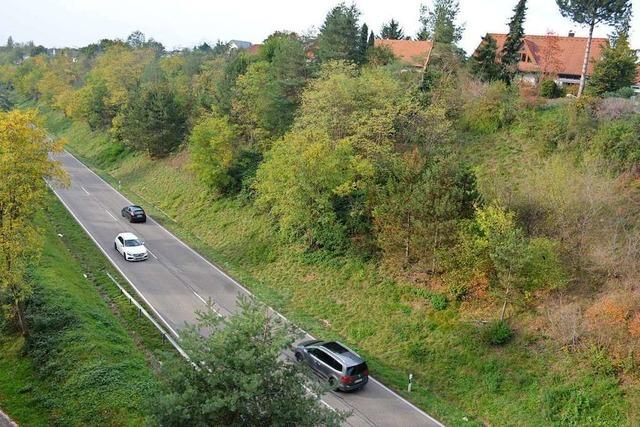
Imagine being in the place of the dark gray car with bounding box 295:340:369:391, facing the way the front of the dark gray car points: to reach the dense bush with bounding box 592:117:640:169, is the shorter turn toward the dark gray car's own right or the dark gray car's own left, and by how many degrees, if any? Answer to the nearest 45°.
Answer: approximately 90° to the dark gray car's own right

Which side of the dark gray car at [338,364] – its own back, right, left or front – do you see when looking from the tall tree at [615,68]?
right

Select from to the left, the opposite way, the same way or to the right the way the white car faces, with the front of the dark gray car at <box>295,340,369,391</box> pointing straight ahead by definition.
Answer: the opposite way

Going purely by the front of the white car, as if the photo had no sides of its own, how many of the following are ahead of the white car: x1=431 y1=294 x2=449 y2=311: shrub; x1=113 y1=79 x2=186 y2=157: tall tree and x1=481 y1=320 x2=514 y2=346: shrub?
2

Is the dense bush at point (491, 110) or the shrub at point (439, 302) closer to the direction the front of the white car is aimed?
the shrub

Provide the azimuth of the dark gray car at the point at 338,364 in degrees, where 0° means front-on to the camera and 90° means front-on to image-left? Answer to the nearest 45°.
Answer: approximately 135°

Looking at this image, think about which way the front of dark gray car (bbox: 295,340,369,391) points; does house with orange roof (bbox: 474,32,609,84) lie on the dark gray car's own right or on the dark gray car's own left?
on the dark gray car's own right

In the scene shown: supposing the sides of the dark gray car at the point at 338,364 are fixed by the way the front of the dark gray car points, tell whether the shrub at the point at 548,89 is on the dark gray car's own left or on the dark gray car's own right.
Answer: on the dark gray car's own right

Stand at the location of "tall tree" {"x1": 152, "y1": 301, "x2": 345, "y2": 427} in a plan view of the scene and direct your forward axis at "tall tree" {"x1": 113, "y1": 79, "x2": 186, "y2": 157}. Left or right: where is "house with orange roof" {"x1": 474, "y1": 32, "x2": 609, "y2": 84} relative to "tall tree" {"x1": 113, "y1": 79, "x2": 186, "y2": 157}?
right

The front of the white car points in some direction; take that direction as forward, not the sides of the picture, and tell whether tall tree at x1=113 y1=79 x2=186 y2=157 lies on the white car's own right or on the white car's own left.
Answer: on the white car's own left

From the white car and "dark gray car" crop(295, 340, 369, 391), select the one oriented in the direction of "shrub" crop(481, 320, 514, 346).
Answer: the white car

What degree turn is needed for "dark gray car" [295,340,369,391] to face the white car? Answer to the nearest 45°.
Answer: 0° — it already faces it
